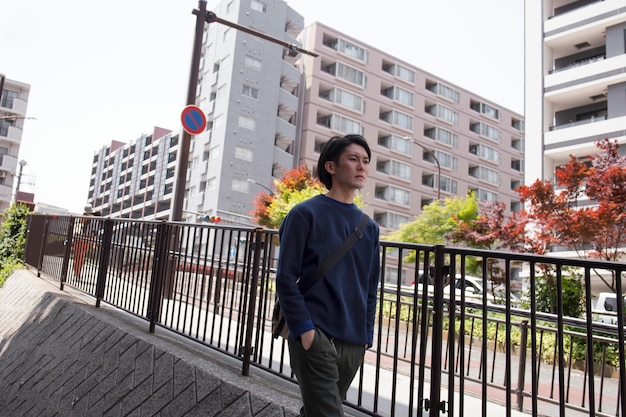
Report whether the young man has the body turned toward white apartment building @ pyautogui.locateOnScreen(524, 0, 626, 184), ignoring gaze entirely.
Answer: no

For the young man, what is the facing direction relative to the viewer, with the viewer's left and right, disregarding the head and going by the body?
facing the viewer and to the right of the viewer

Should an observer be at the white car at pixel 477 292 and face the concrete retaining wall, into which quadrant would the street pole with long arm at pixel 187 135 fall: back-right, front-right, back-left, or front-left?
front-right

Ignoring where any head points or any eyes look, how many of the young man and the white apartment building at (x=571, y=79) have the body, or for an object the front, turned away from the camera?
0

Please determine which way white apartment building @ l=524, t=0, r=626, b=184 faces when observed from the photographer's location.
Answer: facing the viewer and to the left of the viewer

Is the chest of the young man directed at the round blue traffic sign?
no

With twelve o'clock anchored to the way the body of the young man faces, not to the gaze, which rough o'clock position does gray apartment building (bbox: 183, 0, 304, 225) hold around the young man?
The gray apartment building is roughly at 7 o'clock from the young man.

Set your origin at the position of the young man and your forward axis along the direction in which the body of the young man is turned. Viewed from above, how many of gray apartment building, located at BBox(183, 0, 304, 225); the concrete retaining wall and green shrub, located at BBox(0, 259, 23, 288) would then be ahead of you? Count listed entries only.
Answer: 0

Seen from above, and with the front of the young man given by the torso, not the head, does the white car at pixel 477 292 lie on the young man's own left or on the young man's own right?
on the young man's own left

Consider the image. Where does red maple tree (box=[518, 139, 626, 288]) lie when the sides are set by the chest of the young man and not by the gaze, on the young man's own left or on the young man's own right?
on the young man's own left
